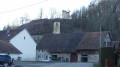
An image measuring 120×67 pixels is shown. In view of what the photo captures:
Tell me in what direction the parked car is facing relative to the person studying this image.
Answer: facing to the left of the viewer
